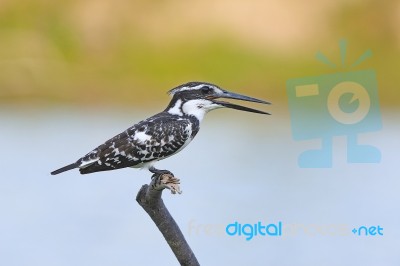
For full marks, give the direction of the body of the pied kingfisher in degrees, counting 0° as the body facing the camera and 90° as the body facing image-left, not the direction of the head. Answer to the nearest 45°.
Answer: approximately 270°
